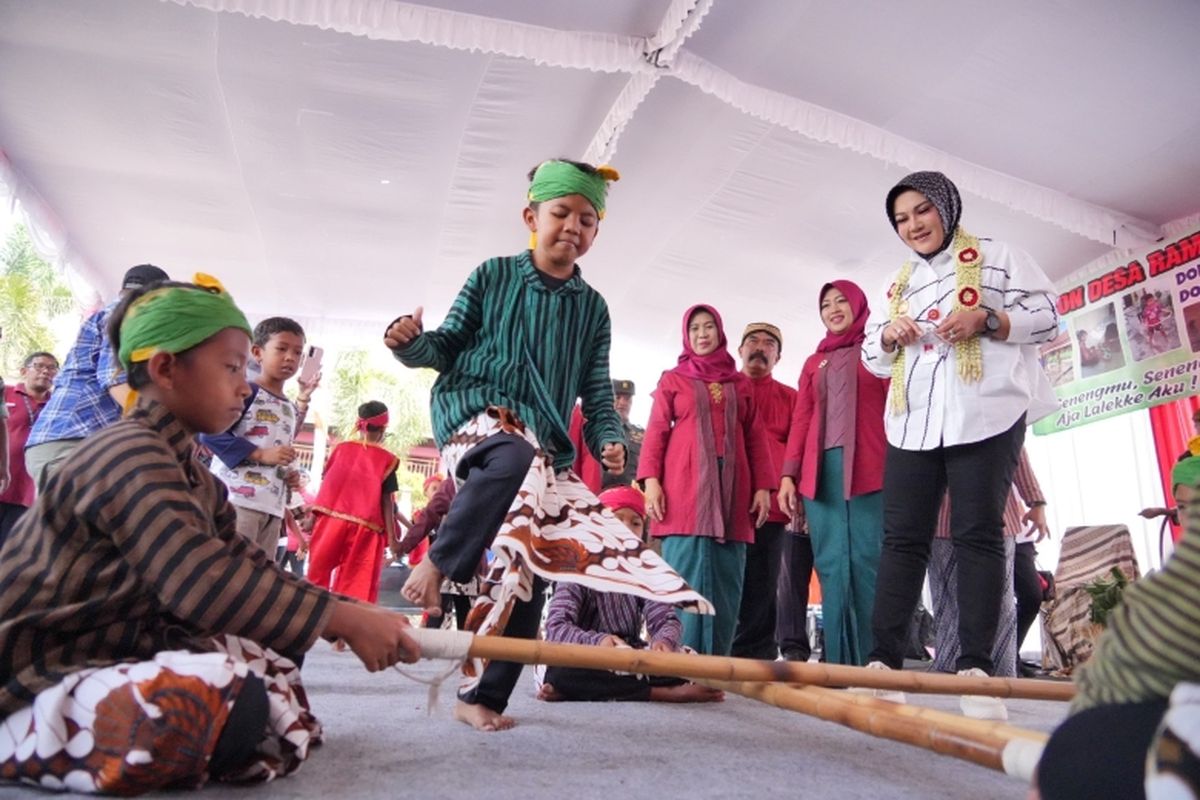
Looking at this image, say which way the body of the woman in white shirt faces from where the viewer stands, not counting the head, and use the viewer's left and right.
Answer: facing the viewer and to the left of the viewer

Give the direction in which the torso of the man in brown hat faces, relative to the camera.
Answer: toward the camera

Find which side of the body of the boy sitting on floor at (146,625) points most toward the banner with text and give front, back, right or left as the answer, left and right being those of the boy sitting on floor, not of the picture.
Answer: front

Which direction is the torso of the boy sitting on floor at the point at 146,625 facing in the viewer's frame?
to the viewer's right

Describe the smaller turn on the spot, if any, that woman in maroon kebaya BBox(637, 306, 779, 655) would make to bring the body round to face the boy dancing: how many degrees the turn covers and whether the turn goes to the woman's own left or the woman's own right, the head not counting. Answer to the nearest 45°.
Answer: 0° — they already face them

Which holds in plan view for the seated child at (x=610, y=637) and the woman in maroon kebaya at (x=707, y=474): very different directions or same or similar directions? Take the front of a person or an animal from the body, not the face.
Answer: same or similar directions

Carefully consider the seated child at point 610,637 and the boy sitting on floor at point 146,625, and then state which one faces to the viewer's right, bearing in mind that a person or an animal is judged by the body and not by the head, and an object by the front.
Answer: the boy sitting on floor

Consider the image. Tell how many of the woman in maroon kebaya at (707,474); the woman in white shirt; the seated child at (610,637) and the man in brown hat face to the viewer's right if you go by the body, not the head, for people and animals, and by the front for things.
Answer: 0

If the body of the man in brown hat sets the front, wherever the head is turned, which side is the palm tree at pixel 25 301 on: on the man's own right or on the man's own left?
on the man's own right

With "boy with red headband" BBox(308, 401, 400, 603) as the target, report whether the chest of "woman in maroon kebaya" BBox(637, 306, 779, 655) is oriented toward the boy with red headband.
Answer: no

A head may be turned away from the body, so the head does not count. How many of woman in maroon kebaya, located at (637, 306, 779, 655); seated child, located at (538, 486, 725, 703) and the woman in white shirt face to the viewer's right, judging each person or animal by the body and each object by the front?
0

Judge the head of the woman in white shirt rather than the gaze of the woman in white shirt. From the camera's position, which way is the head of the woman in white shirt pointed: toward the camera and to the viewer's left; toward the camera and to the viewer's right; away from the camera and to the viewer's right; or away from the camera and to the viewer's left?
toward the camera and to the viewer's left

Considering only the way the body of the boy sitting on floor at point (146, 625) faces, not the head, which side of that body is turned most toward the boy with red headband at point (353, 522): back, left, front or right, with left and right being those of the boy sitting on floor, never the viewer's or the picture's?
left

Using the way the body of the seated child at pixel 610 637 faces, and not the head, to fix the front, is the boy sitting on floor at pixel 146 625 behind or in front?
in front

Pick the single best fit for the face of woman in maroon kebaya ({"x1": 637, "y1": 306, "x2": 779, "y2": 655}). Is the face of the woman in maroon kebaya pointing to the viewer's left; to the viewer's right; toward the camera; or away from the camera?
toward the camera

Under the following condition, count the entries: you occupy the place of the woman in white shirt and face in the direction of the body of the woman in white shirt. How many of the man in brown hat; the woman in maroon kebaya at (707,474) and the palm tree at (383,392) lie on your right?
3

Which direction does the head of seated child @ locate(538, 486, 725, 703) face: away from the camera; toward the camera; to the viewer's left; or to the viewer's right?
toward the camera

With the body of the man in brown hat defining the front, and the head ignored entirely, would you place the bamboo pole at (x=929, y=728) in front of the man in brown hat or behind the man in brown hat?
in front

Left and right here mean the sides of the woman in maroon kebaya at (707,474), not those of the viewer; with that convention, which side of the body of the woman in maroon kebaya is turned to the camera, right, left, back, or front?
front
